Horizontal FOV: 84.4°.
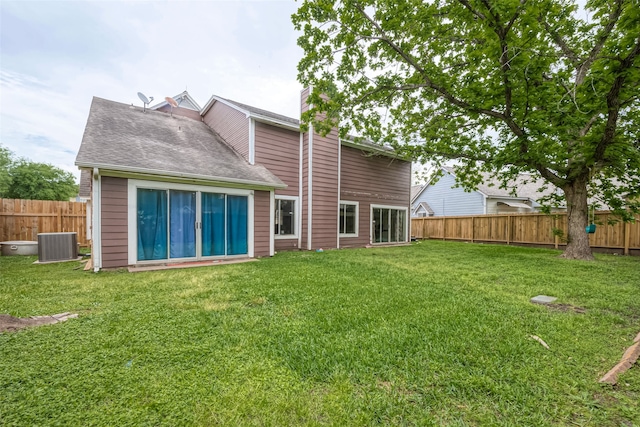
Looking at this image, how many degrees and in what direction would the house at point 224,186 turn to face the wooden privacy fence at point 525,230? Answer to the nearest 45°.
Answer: approximately 135° to its right

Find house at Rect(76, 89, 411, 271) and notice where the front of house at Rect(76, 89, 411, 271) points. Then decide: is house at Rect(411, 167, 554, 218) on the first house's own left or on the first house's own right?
on the first house's own right

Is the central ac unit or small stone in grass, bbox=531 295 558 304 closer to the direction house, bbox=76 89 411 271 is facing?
the central ac unit

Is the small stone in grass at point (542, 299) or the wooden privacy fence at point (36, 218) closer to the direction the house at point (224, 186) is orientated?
the wooden privacy fence

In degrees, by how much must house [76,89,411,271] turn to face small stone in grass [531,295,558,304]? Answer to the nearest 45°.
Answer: approximately 180°

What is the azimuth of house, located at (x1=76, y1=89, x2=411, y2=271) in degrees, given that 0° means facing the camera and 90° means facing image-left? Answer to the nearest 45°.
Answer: approximately 135°
